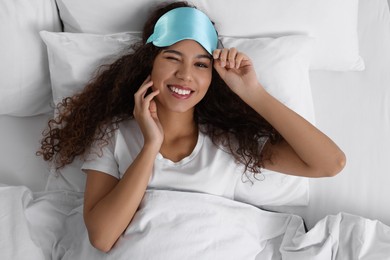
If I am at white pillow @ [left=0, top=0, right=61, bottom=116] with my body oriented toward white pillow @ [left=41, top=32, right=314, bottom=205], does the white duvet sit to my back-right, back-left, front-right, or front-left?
front-right

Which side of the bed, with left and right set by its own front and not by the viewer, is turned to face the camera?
front
